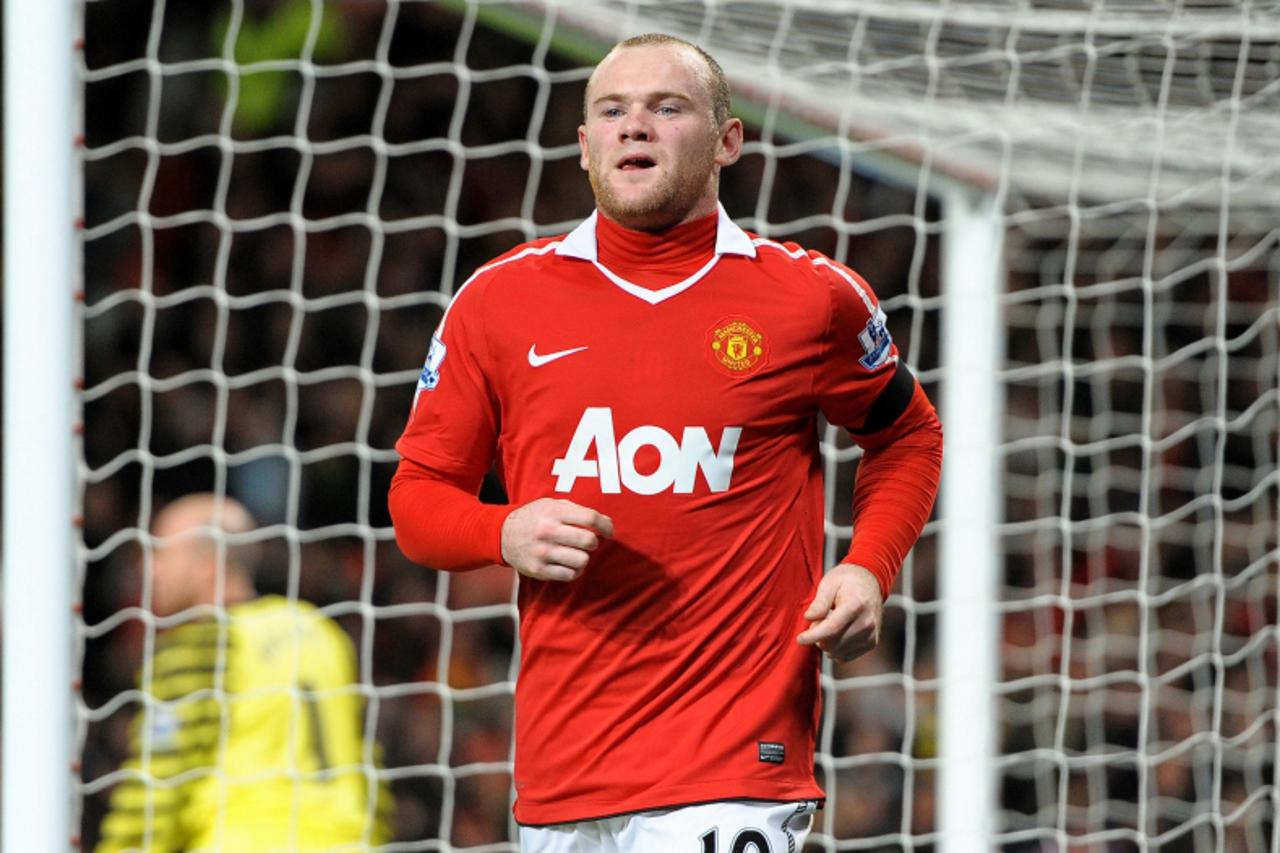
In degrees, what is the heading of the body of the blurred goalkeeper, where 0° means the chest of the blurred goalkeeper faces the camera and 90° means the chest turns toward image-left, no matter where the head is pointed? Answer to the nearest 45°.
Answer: approximately 135°

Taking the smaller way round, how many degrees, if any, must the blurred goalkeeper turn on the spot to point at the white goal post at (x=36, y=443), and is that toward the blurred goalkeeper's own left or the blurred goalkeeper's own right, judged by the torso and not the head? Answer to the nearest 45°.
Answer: approximately 90° to the blurred goalkeeper's own left
